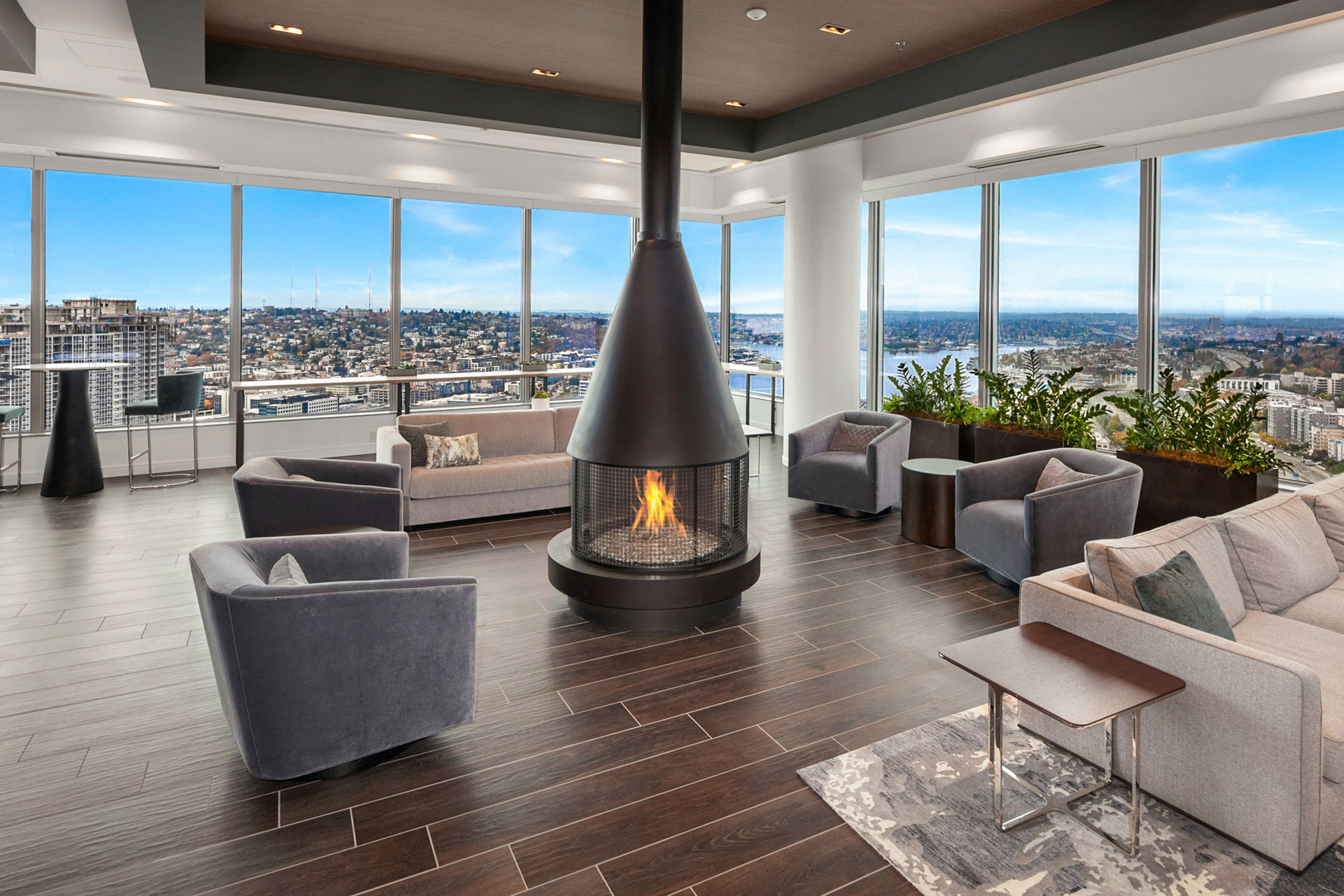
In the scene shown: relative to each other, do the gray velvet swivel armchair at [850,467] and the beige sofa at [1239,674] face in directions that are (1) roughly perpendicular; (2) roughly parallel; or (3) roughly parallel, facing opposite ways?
roughly perpendicular

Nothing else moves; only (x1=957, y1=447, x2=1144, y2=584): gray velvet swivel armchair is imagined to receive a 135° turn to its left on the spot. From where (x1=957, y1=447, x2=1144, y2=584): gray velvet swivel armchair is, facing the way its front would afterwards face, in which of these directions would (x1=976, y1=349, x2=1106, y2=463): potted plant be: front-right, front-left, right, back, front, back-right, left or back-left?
left

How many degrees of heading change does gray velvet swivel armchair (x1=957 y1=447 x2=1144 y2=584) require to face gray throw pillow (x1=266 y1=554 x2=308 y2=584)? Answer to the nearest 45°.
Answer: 0° — it already faces it

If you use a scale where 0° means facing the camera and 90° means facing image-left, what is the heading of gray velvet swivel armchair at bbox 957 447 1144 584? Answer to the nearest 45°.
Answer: approximately 45°

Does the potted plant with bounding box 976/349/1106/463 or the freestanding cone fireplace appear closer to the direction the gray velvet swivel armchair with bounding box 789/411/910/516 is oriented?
the freestanding cone fireplace

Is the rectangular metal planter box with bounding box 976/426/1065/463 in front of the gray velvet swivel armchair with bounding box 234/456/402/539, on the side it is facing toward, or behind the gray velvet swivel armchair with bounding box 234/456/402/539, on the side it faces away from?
in front

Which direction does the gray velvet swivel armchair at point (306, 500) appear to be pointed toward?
to the viewer's right

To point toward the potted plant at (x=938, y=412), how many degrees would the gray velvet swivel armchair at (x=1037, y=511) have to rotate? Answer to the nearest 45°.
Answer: approximately 135° to its right

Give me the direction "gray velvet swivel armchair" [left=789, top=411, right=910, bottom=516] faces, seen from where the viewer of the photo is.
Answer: facing the viewer and to the left of the viewer

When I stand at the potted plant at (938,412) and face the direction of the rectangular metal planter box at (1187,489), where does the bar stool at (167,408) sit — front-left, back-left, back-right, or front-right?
back-right

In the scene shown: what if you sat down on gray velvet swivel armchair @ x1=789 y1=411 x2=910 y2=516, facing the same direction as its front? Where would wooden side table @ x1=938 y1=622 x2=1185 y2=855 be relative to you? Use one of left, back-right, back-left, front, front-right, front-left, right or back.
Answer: front-left

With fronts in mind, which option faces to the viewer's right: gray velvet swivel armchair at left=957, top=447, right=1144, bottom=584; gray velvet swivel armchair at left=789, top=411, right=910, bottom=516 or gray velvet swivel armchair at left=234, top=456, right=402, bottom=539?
gray velvet swivel armchair at left=234, top=456, right=402, bottom=539
